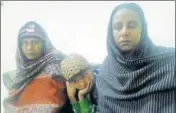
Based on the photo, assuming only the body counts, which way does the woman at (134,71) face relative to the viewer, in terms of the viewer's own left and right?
facing the viewer

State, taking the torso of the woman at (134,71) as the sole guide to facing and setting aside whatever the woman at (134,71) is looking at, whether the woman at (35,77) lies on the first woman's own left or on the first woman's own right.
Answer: on the first woman's own right

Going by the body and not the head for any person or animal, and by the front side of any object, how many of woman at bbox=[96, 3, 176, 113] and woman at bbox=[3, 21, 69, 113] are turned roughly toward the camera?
2

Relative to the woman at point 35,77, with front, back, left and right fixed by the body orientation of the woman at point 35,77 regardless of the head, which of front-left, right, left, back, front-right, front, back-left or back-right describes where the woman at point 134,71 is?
front-left
